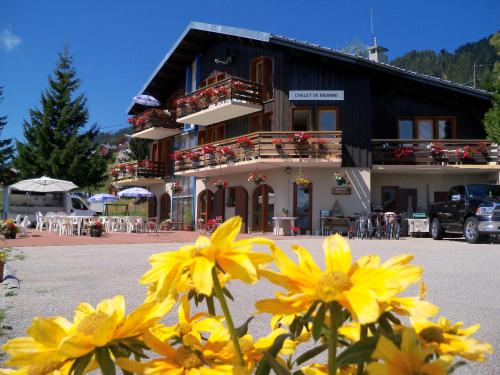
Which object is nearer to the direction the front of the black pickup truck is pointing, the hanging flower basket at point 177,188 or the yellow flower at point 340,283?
the yellow flower

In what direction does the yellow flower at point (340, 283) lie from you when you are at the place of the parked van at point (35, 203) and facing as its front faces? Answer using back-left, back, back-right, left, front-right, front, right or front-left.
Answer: right

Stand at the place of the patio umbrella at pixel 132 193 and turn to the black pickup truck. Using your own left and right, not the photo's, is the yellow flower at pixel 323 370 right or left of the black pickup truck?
right

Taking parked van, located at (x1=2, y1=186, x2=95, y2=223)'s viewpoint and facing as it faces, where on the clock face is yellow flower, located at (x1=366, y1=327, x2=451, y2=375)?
The yellow flower is roughly at 3 o'clock from the parked van.

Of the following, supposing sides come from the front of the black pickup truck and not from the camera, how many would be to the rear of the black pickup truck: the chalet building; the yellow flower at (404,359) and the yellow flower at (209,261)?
1

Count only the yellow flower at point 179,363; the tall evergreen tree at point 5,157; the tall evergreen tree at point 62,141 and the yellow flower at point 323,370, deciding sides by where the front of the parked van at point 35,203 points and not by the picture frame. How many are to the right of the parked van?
2

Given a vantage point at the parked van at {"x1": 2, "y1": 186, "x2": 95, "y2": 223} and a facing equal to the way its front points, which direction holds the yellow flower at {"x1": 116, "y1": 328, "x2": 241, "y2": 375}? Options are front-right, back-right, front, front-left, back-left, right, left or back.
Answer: right

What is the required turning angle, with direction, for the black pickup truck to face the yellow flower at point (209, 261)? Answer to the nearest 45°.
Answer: approximately 45° to its right

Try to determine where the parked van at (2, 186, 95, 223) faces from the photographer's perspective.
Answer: facing to the right of the viewer

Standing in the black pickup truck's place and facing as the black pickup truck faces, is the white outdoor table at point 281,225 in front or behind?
behind

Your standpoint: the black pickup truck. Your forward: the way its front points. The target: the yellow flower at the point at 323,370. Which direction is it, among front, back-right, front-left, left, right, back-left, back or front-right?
front-right

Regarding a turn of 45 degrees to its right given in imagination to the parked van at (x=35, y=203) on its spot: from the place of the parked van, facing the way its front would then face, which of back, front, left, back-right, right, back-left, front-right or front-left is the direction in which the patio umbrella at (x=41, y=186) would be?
front-right

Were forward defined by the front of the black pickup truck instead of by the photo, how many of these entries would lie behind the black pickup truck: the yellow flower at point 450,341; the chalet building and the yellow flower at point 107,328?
1

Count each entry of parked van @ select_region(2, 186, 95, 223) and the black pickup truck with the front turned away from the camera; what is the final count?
0

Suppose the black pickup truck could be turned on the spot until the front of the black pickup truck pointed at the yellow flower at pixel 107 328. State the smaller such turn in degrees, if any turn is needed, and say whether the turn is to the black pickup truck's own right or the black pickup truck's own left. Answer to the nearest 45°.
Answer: approximately 45° to the black pickup truck's own right
